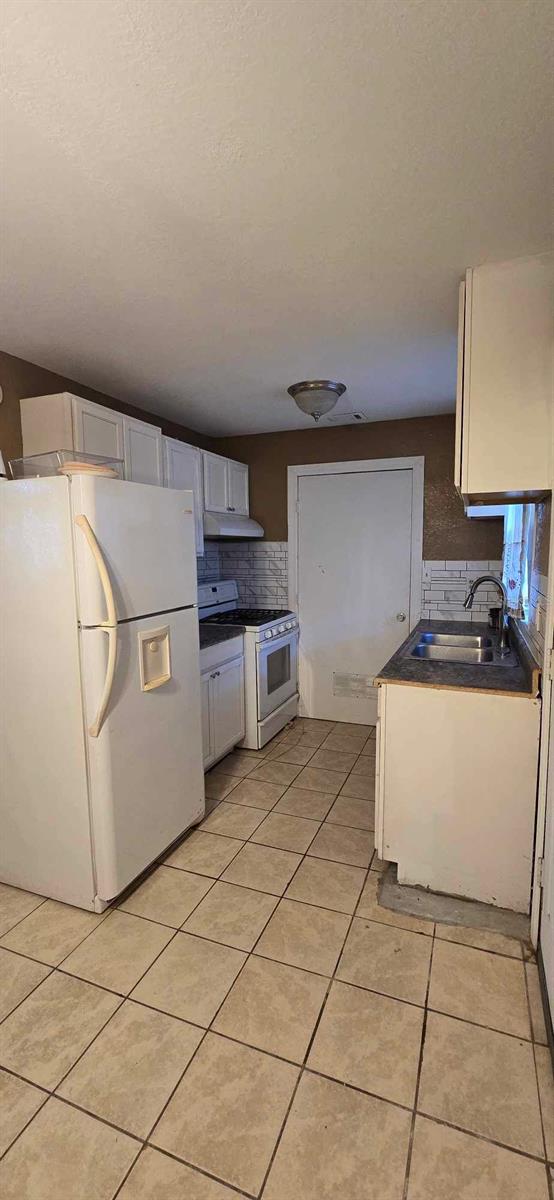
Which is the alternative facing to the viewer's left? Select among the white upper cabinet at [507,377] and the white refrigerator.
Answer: the white upper cabinet

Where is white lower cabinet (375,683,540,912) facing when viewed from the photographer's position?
facing to the left of the viewer

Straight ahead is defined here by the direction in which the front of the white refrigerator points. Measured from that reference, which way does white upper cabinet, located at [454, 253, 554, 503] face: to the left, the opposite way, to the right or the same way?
the opposite way

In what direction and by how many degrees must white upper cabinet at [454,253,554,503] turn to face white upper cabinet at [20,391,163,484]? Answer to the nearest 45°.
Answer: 0° — it already faces it

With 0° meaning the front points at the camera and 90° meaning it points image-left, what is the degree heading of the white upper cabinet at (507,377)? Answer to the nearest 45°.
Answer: approximately 90°

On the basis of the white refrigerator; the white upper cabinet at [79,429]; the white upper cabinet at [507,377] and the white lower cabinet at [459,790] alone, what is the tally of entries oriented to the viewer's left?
2

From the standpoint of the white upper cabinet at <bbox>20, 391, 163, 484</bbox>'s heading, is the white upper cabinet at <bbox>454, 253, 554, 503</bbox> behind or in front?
in front

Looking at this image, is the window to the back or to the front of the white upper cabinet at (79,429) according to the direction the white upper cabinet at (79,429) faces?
to the front

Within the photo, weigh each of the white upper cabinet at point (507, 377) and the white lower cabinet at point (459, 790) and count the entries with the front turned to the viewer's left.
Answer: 2

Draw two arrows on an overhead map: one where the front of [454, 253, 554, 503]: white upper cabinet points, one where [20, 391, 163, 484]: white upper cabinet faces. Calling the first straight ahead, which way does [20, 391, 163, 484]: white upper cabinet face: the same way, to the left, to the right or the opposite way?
the opposite way

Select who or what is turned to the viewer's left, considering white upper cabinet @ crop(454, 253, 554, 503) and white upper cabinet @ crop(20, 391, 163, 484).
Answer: white upper cabinet @ crop(454, 253, 554, 503)
